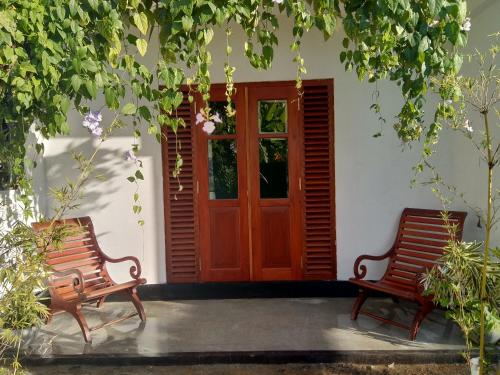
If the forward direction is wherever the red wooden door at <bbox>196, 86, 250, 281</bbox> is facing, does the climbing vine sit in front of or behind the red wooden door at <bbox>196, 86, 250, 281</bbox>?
in front

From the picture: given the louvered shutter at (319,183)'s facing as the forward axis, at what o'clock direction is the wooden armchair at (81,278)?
The wooden armchair is roughly at 2 o'clock from the louvered shutter.

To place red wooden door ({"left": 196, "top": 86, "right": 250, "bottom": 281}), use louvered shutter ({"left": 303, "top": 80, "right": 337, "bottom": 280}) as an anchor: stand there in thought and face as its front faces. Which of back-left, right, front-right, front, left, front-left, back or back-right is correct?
right

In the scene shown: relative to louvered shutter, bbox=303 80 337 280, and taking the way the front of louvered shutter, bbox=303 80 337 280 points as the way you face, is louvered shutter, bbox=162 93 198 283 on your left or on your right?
on your right

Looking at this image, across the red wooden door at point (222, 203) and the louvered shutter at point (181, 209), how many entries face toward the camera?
2

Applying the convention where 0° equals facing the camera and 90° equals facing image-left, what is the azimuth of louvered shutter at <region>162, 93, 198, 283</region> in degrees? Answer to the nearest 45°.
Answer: approximately 0°

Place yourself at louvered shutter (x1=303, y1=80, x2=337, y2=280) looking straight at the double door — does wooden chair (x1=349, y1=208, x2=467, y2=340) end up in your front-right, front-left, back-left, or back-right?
back-left

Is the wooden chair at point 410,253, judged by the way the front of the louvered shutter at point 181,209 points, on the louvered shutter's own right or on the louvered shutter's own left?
on the louvered shutter's own left

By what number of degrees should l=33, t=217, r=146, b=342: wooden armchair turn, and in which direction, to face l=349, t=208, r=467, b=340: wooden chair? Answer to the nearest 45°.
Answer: approximately 45° to its left

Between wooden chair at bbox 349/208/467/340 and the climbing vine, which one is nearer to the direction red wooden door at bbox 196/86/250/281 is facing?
the climbing vine

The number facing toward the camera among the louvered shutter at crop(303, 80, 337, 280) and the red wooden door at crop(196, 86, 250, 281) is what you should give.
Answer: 2

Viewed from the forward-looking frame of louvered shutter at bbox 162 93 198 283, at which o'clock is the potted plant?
The potted plant is roughly at 11 o'clock from the louvered shutter.
